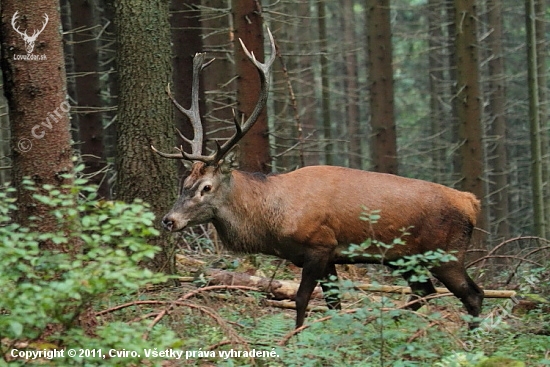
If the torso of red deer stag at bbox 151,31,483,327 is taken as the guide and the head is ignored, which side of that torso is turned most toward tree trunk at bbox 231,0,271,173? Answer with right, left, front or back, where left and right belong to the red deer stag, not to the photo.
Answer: right

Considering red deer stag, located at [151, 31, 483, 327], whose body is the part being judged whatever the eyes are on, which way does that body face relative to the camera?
to the viewer's left

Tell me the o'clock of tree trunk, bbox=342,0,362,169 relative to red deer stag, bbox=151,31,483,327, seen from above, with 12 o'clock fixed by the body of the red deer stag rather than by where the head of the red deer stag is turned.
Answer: The tree trunk is roughly at 3 o'clock from the red deer stag.

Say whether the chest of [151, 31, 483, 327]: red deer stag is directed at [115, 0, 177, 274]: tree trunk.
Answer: yes

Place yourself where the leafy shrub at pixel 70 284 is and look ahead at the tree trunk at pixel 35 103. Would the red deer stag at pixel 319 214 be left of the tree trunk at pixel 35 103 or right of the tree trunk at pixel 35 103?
right

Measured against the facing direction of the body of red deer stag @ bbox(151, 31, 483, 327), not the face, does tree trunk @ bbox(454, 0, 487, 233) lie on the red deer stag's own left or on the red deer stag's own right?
on the red deer stag's own right

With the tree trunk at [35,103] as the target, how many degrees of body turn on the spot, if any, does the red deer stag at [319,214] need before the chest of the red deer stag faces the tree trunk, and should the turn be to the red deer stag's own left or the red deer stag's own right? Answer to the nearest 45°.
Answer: approximately 45° to the red deer stag's own left

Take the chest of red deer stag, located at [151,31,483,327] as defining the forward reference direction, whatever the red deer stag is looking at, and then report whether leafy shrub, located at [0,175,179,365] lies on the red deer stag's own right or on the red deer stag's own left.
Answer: on the red deer stag's own left
